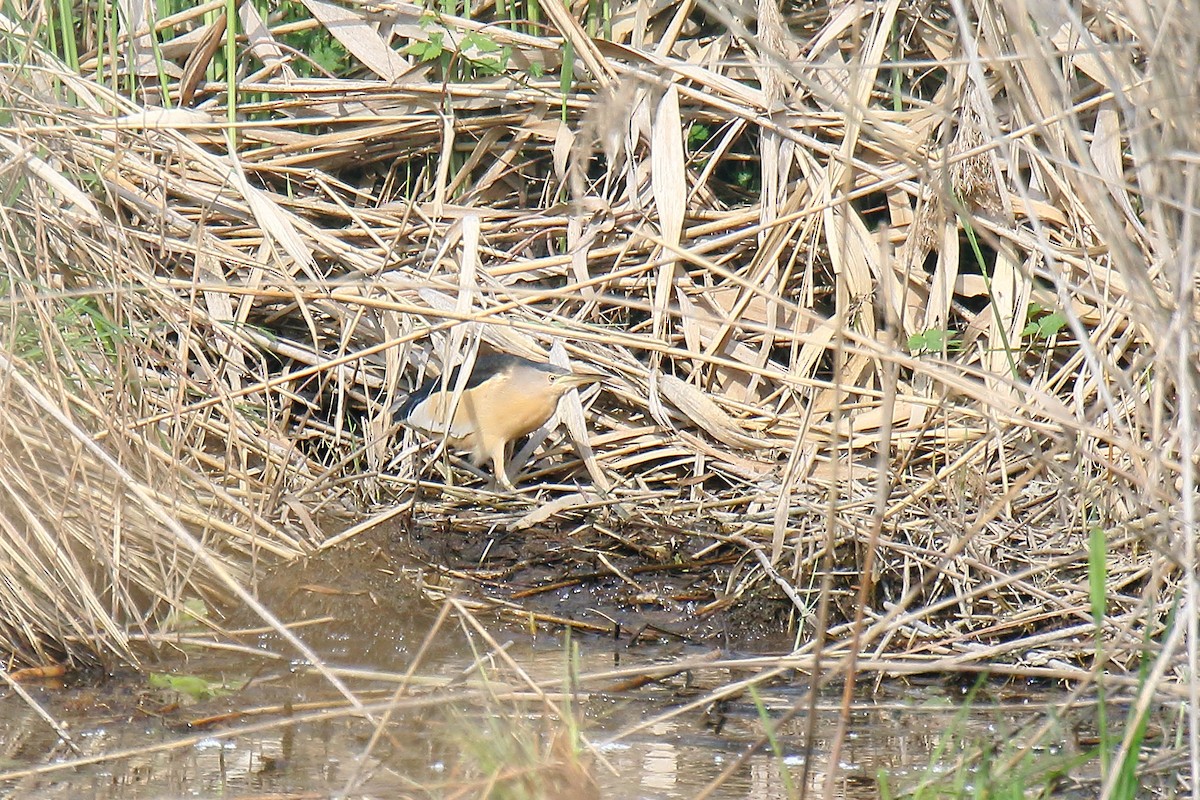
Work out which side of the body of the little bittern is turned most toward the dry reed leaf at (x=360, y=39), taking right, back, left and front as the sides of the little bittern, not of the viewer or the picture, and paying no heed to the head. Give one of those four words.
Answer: left

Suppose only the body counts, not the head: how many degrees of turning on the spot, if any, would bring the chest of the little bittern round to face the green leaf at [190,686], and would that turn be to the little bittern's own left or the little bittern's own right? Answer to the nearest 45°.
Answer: approximately 135° to the little bittern's own right

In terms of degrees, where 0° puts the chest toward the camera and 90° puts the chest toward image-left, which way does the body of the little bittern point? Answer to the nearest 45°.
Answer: approximately 270°
